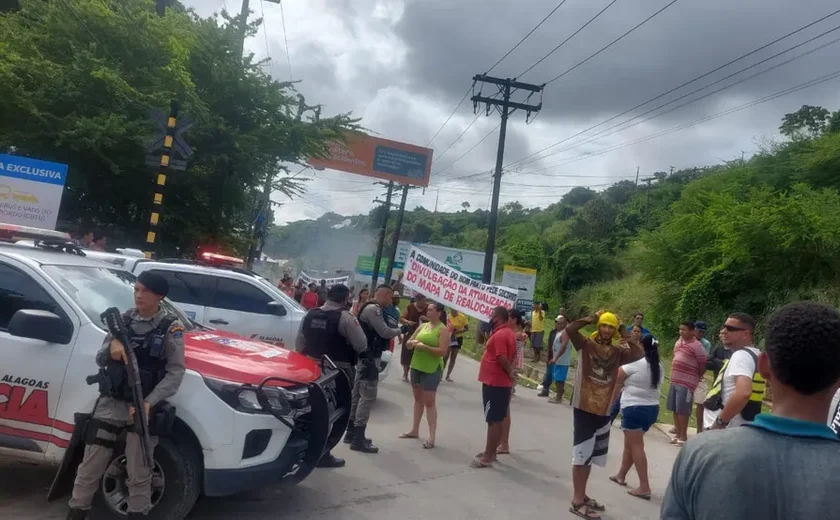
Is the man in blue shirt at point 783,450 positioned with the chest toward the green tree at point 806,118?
yes

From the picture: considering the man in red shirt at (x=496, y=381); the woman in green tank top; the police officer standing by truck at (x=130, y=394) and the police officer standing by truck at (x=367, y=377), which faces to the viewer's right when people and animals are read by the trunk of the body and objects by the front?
the police officer standing by truck at (x=367, y=377)

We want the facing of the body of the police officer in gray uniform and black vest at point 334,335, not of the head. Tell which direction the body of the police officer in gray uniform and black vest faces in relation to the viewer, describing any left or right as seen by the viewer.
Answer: facing away from the viewer and to the right of the viewer

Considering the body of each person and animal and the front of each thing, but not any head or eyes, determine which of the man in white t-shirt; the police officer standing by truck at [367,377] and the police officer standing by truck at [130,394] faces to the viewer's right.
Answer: the police officer standing by truck at [367,377]

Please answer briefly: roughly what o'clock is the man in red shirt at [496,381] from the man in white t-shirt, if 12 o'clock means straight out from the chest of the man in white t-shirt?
The man in red shirt is roughly at 1 o'clock from the man in white t-shirt.

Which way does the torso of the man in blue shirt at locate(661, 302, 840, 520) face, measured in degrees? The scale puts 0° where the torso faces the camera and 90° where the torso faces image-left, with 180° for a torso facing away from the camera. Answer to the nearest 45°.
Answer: approximately 180°

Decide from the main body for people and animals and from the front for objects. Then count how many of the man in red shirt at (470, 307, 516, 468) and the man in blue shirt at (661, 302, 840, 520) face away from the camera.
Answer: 1

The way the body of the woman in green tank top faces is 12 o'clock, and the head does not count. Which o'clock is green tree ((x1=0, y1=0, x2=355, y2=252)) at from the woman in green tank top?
The green tree is roughly at 3 o'clock from the woman in green tank top.

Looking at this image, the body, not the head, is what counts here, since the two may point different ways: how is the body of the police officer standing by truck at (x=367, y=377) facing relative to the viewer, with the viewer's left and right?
facing to the right of the viewer

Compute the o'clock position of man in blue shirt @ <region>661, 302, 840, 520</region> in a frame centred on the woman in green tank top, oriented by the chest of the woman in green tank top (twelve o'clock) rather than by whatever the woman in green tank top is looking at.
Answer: The man in blue shirt is roughly at 10 o'clock from the woman in green tank top.

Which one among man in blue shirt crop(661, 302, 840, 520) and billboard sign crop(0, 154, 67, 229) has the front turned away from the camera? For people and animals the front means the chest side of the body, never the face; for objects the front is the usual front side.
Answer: the man in blue shirt

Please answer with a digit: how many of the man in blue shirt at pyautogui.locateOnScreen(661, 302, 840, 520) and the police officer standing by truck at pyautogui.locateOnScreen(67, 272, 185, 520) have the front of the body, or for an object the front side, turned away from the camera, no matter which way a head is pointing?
1

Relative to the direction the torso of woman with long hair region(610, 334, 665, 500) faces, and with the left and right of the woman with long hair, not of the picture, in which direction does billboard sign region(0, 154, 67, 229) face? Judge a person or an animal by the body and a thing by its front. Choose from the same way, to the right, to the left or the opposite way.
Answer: the opposite way

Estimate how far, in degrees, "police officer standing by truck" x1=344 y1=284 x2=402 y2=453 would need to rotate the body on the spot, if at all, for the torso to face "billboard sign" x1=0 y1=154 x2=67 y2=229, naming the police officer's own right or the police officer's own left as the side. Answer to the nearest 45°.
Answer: approximately 135° to the police officer's own left

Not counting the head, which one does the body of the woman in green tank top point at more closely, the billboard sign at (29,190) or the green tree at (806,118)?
the billboard sign

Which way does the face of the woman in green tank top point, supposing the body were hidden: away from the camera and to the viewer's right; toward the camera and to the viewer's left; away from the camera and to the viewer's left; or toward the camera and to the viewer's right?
toward the camera and to the viewer's left

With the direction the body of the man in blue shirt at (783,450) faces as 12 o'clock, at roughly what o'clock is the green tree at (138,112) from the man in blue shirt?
The green tree is roughly at 10 o'clock from the man in blue shirt.
